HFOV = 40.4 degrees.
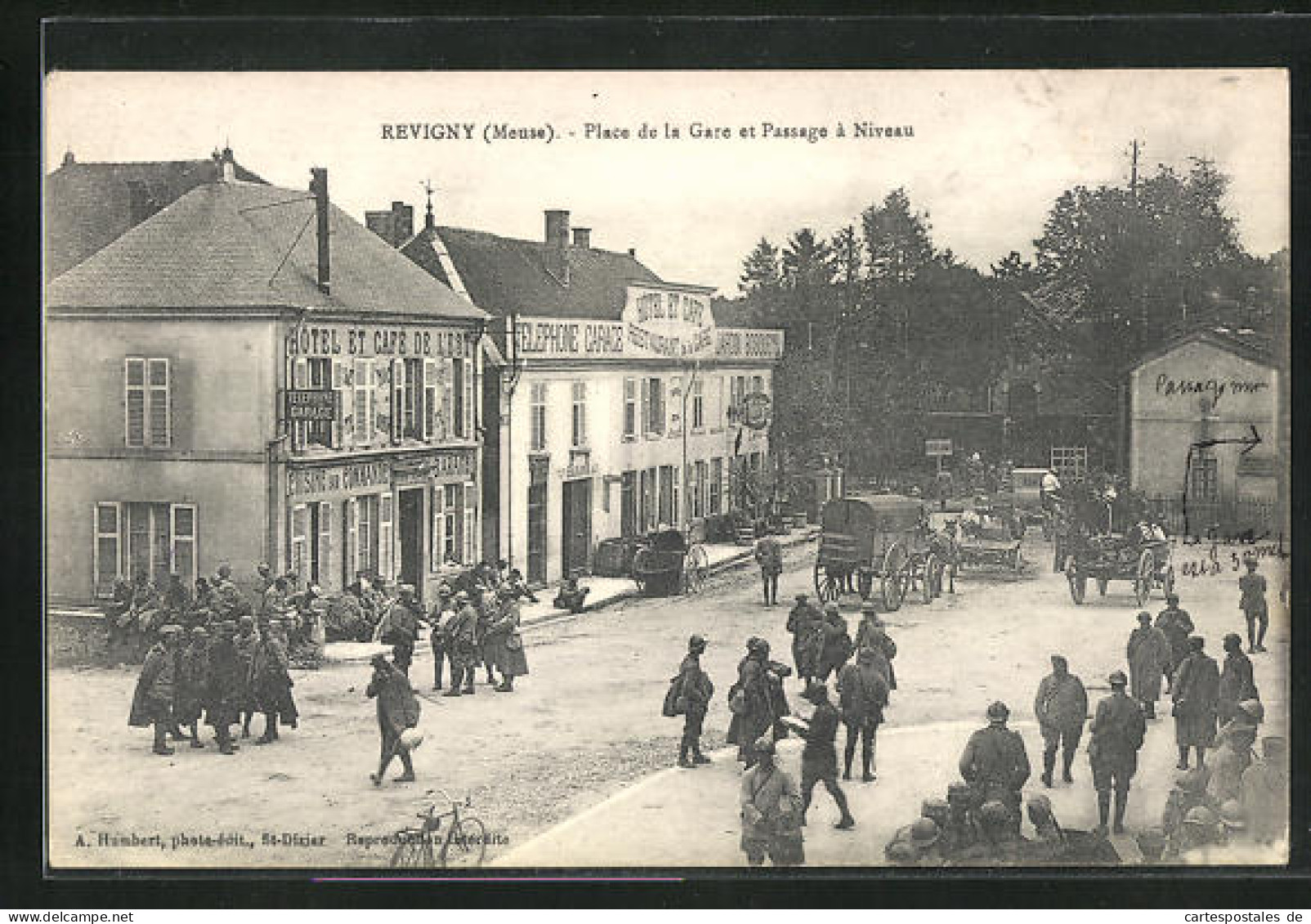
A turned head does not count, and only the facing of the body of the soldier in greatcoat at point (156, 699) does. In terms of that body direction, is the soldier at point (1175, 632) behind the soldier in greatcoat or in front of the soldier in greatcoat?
in front

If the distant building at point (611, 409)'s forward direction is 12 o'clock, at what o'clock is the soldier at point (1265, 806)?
The soldier is roughly at 1 o'clock from the distant building.

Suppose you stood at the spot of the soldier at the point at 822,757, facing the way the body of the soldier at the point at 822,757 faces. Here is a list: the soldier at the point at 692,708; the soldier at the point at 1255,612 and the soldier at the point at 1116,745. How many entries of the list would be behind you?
2

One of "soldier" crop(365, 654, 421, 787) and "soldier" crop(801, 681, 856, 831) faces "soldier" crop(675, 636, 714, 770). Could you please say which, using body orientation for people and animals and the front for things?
"soldier" crop(801, 681, 856, 831)

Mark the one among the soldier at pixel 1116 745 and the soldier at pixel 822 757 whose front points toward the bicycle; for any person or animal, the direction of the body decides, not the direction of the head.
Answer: the soldier at pixel 822 757

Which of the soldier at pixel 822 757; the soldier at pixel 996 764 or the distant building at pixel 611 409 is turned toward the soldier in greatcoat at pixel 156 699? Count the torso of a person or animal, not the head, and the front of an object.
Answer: the soldier at pixel 822 757

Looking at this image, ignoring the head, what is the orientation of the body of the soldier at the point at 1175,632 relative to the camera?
toward the camera

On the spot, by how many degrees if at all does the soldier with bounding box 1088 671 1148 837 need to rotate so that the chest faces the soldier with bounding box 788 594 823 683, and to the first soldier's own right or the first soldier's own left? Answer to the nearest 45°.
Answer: approximately 90° to the first soldier's own left

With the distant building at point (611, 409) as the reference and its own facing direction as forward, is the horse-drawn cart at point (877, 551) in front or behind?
in front

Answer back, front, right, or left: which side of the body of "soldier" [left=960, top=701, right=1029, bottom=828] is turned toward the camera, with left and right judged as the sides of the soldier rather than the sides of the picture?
back

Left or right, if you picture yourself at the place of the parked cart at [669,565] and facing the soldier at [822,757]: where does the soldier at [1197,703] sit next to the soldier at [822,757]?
left
